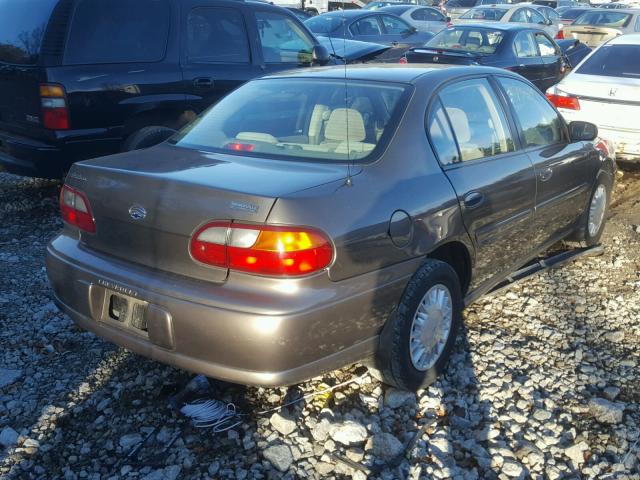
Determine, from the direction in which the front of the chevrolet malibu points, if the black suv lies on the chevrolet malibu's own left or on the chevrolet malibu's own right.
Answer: on the chevrolet malibu's own left

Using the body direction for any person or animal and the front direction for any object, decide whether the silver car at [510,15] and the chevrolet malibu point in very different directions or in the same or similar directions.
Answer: same or similar directions

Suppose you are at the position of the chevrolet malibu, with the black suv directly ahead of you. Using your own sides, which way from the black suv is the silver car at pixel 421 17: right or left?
right

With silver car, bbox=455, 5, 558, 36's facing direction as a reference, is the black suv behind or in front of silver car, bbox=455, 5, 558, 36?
behind

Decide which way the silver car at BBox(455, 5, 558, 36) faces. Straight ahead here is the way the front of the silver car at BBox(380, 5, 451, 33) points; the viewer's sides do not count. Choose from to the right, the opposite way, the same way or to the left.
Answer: the same way

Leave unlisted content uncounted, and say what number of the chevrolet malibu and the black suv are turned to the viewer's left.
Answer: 0

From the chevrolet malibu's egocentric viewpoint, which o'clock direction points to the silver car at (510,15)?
The silver car is roughly at 11 o'clock from the chevrolet malibu.

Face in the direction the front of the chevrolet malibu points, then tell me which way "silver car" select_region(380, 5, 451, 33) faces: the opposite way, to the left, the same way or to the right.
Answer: the same way

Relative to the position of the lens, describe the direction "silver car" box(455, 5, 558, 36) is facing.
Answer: facing away from the viewer and to the right of the viewer

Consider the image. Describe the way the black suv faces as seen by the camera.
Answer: facing away from the viewer and to the right of the viewer

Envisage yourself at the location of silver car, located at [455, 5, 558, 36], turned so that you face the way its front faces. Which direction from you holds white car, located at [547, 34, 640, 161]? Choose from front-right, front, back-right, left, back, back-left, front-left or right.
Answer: back-right

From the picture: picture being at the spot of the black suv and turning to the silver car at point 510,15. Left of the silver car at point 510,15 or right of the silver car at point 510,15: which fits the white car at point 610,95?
right

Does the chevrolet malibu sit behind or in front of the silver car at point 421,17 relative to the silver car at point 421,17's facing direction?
behind

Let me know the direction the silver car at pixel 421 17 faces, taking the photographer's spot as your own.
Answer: facing away from the viewer and to the right of the viewer

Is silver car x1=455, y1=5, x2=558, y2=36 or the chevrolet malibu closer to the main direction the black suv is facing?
the silver car

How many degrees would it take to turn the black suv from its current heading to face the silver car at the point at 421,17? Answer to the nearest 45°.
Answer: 0° — it already faces it

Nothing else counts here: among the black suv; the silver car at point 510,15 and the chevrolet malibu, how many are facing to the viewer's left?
0
